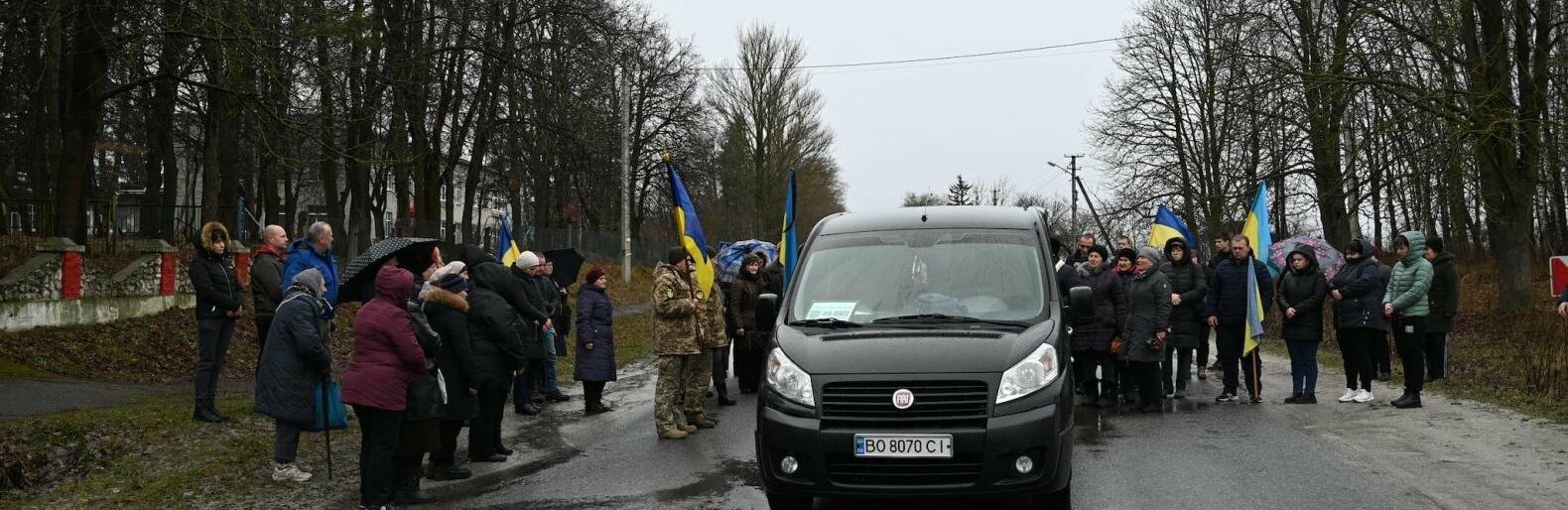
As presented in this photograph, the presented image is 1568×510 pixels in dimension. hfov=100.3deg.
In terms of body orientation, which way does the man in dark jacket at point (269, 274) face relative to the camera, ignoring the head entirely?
to the viewer's right

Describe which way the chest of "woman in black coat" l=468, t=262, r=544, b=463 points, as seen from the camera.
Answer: to the viewer's right

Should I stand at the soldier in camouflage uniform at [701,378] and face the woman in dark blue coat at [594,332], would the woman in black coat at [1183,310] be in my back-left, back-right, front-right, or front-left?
back-right
